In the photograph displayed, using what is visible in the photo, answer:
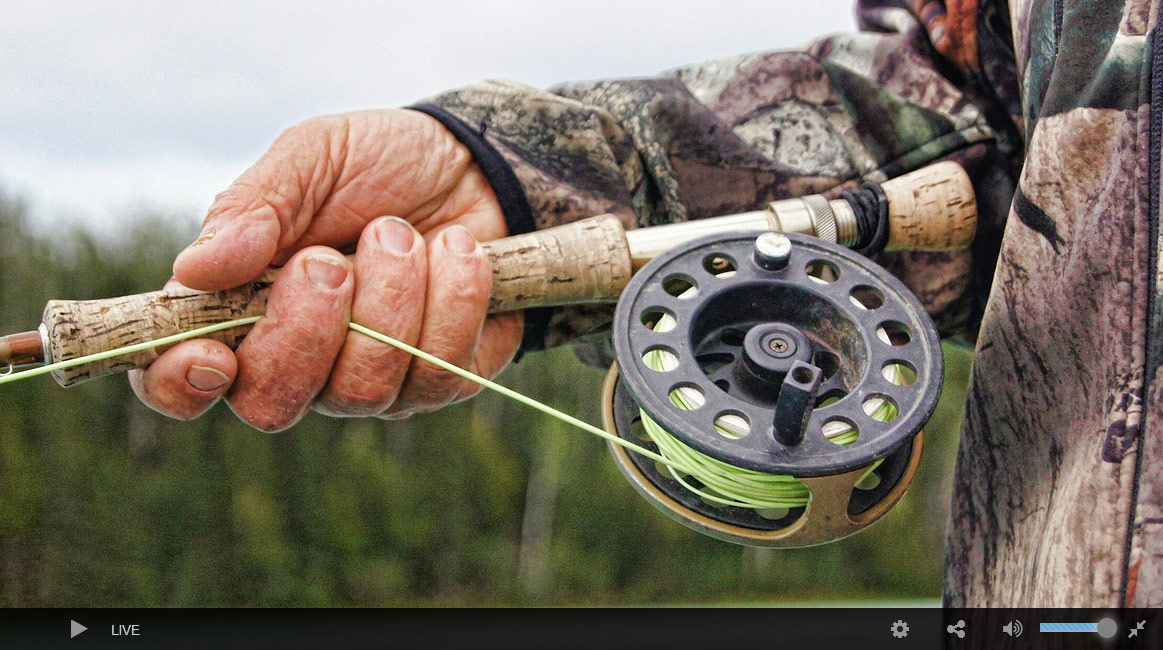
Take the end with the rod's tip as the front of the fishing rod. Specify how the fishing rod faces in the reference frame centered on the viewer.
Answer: facing to the left of the viewer
